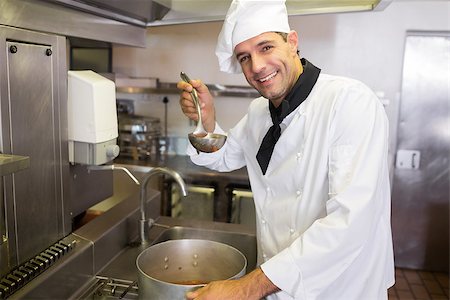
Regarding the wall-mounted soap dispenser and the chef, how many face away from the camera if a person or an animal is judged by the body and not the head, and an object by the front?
0

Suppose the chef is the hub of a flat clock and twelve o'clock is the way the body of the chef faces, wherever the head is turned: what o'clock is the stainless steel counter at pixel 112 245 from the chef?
The stainless steel counter is roughly at 2 o'clock from the chef.

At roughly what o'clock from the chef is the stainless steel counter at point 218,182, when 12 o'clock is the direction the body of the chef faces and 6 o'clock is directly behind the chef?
The stainless steel counter is roughly at 4 o'clock from the chef.

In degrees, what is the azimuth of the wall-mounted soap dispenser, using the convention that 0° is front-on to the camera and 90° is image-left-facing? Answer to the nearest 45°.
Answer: approximately 315°

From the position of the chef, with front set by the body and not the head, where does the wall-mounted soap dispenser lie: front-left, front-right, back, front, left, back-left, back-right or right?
front-right

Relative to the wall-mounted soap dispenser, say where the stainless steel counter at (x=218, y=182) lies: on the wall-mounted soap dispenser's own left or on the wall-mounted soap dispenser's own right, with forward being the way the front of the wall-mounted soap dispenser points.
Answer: on the wall-mounted soap dispenser's own left

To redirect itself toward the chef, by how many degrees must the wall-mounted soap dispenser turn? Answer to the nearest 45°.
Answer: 0° — it already faces them

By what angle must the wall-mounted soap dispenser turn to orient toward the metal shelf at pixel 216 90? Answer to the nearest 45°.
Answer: approximately 90° to its left

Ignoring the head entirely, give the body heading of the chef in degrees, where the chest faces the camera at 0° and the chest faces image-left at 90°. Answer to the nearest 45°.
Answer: approximately 45°
